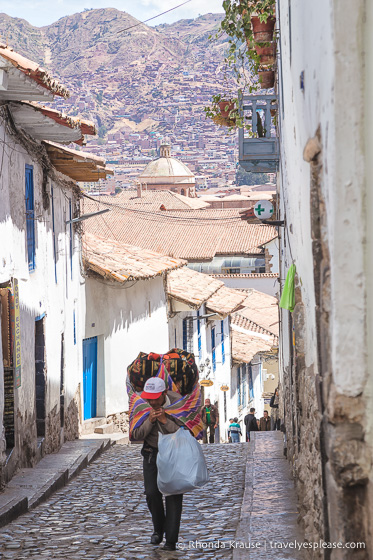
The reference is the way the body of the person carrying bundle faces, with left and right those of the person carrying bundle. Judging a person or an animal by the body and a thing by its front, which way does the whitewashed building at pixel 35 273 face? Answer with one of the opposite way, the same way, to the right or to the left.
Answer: to the left

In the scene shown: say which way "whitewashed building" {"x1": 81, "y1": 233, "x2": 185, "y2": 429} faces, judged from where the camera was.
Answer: facing the viewer and to the right of the viewer

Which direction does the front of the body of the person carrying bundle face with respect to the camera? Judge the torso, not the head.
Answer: toward the camera

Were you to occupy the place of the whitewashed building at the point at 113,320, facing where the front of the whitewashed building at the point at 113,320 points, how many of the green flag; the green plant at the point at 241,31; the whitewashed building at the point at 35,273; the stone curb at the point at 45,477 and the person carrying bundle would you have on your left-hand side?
0

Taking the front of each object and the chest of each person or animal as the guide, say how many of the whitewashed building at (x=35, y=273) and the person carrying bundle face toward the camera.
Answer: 1

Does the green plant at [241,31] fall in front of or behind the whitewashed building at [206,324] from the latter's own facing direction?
in front

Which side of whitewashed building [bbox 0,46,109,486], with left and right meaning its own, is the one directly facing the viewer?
right

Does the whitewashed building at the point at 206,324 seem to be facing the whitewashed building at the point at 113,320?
no

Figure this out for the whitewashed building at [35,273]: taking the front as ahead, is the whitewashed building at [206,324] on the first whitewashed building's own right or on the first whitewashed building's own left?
on the first whitewashed building's own left

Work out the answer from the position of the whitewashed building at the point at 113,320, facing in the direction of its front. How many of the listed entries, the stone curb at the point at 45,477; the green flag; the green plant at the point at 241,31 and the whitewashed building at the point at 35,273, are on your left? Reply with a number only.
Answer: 0

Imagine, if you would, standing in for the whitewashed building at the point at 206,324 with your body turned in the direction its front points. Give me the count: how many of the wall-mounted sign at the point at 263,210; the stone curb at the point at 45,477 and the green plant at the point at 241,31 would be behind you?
0

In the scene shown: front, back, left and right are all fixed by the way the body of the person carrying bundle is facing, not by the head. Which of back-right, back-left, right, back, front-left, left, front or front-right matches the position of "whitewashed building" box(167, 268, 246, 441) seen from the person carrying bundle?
back
